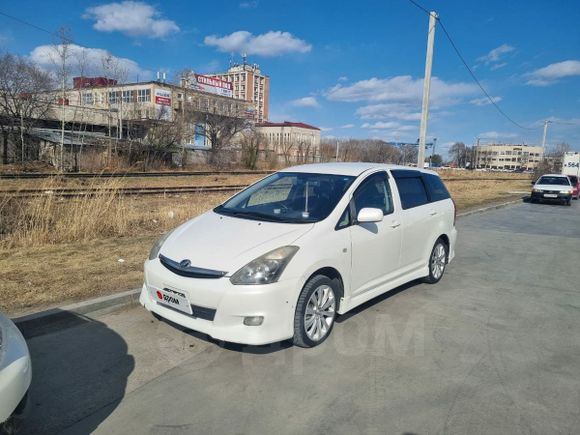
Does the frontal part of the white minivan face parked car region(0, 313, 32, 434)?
yes

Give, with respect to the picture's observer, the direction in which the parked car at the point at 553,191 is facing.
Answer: facing the viewer

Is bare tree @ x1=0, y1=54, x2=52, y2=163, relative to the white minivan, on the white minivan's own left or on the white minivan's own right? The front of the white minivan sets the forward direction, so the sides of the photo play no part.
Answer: on the white minivan's own right

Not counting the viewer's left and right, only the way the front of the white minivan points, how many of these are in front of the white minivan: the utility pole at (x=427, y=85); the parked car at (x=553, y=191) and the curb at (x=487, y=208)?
0

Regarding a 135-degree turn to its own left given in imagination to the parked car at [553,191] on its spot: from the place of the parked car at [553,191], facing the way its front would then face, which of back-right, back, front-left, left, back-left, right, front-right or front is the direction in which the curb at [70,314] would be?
back-right

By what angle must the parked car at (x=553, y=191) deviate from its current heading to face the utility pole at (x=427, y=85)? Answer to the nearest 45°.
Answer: approximately 45° to its right

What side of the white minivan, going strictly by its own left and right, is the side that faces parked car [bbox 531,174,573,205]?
back

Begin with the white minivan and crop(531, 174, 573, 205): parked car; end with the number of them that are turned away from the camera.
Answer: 0

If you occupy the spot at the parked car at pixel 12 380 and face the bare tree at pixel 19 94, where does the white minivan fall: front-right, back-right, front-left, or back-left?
front-right

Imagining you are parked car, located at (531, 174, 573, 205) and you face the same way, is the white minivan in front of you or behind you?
in front

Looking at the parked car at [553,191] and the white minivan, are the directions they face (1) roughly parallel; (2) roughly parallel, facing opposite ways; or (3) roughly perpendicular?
roughly parallel

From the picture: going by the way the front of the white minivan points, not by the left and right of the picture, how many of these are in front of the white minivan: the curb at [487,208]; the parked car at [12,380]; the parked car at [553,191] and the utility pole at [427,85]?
1

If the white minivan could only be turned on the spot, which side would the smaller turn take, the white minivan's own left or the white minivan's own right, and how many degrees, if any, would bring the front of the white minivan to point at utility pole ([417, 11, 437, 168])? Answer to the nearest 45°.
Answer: approximately 135° to the white minivan's own right

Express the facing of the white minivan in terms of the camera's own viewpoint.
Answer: facing the viewer and to the left of the viewer
